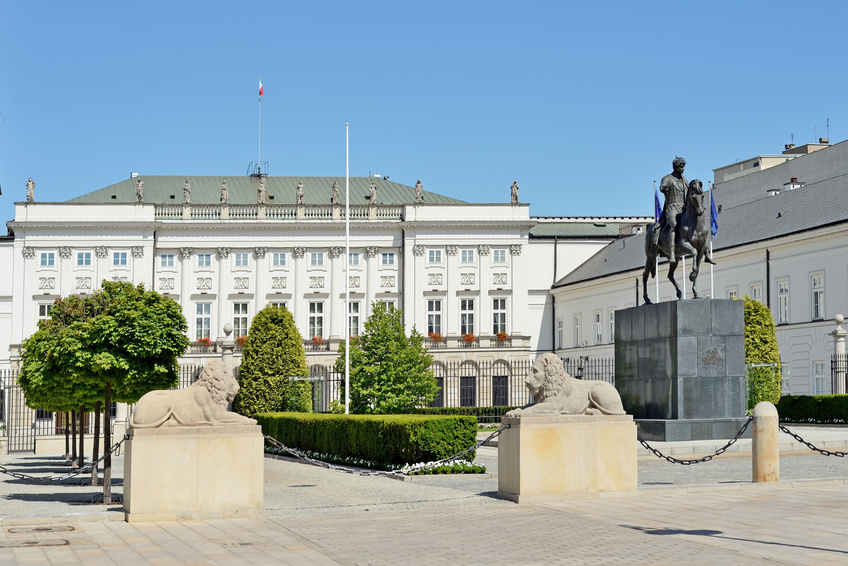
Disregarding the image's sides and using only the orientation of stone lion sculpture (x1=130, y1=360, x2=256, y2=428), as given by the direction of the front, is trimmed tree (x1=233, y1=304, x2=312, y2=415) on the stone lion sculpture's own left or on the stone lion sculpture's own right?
on the stone lion sculpture's own left

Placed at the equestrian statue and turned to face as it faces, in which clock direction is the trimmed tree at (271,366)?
The trimmed tree is roughly at 6 o'clock from the equestrian statue.

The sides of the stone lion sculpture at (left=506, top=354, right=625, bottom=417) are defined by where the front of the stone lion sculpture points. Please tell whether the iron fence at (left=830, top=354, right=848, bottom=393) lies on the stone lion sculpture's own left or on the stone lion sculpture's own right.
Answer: on the stone lion sculpture's own right

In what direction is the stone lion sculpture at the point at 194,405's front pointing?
to the viewer's right

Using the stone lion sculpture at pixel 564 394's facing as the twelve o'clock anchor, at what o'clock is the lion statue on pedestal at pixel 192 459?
The lion statue on pedestal is roughly at 11 o'clock from the stone lion sculpture.

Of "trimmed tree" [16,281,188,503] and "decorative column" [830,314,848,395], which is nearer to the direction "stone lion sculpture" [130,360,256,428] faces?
the decorative column

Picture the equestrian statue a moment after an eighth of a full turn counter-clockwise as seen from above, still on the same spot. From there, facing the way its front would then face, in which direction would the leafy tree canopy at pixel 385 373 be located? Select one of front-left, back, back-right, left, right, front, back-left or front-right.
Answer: back-left

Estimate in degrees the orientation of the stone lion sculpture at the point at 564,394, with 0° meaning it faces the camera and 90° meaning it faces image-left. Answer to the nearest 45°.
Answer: approximately 90°

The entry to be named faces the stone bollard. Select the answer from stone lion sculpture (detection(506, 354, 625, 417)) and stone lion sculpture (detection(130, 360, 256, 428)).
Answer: stone lion sculpture (detection(130, 360, 256, 428))

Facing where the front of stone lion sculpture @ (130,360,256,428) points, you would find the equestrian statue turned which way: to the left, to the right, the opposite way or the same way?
to the right

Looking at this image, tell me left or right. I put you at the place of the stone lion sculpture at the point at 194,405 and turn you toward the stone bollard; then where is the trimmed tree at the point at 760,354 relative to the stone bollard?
left

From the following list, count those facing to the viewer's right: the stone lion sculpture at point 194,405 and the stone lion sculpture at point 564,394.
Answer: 1
